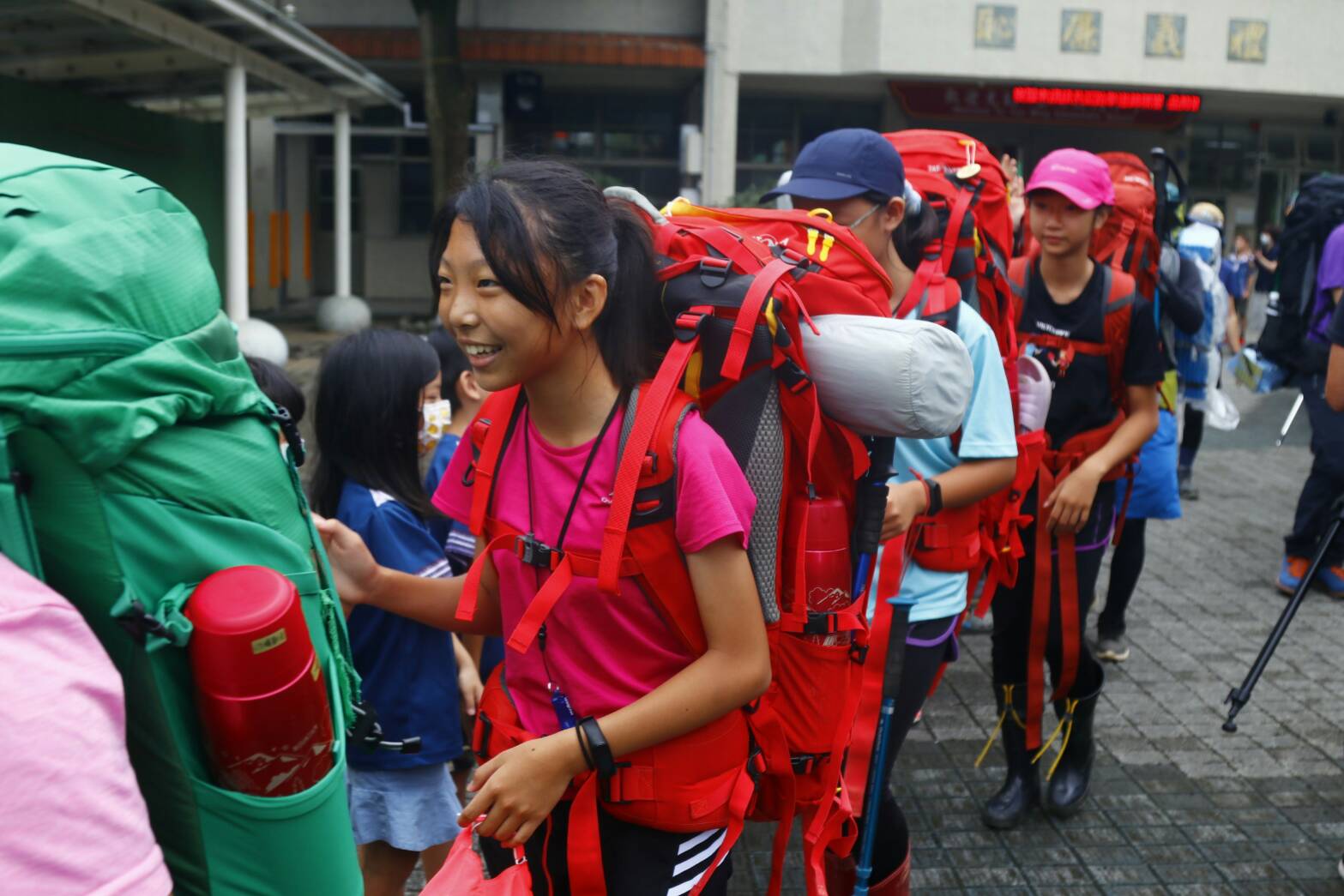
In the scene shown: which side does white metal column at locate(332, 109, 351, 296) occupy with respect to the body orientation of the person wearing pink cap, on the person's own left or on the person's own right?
on the person's own right

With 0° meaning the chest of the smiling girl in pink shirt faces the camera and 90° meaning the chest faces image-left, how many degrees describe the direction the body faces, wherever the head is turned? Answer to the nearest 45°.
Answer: approximately 45°

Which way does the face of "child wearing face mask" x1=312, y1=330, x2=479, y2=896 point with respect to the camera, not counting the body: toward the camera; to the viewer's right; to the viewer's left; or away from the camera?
to the viewer's right

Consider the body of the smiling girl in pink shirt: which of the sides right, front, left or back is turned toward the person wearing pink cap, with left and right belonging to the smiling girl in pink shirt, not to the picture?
back

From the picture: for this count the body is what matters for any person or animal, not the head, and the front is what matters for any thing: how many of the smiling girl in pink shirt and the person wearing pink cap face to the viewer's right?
0

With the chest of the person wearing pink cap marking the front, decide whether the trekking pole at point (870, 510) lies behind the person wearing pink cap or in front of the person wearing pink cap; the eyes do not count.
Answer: in front

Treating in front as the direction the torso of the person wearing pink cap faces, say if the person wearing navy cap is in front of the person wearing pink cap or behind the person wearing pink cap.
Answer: in front
